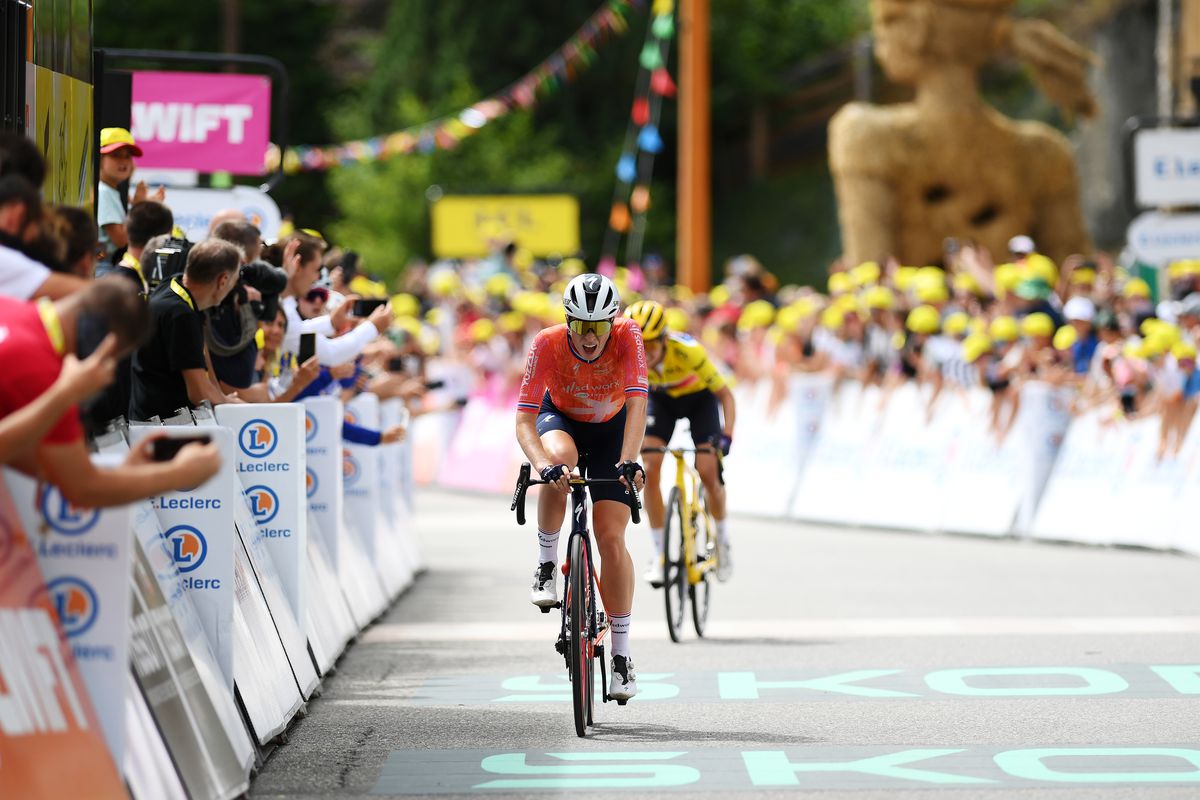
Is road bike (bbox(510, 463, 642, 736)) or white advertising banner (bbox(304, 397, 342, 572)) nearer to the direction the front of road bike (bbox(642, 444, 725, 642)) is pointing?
the road bike

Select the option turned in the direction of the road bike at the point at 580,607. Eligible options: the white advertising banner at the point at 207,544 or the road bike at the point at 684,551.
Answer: the road bike at the point at 684,551

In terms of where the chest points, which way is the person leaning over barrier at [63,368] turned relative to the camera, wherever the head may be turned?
to the viewer's right

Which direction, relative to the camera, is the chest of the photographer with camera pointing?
to the viewer's right

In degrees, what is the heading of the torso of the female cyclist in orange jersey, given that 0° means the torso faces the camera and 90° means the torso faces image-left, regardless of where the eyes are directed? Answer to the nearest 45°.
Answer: approximately 0°

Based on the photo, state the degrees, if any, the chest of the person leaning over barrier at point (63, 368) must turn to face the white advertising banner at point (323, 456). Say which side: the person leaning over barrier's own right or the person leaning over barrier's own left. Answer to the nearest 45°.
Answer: approximately 90° to the person leaning over barrier's own left

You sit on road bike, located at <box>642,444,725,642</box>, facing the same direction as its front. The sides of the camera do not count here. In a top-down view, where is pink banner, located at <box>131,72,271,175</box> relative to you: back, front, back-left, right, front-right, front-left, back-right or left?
back-right
